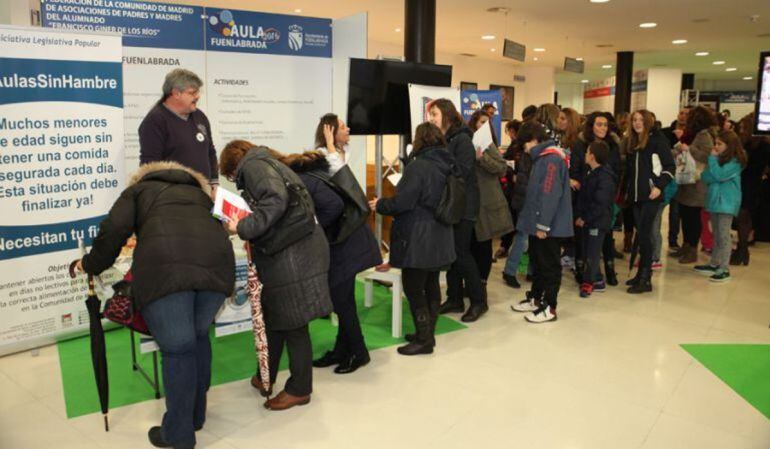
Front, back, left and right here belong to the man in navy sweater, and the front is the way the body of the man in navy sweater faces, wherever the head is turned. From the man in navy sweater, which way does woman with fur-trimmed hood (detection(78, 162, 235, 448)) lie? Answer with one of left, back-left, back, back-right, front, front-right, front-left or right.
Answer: front-right

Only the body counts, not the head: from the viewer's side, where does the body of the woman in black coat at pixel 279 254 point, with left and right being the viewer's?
facing to the left of the viewer

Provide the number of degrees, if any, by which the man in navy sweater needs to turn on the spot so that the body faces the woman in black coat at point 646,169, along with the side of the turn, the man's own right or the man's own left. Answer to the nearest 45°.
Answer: approximately 45° to the man's own left

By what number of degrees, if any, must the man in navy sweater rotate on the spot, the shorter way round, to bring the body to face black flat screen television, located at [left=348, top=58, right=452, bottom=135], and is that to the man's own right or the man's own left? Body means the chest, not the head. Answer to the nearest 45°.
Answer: approximately 90° to the man's own left

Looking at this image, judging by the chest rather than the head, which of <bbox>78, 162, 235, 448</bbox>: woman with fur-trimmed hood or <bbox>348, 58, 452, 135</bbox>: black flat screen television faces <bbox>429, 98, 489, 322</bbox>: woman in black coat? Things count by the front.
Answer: the black flat screen television

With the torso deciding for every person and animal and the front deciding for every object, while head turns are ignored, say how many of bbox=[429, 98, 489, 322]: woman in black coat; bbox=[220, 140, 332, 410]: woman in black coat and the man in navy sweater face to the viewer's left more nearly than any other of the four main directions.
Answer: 2

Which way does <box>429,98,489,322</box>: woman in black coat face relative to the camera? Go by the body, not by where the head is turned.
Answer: to the viewer's left

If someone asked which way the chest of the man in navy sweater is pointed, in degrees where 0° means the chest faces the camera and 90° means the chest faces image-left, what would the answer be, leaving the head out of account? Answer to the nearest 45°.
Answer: approximately 315°

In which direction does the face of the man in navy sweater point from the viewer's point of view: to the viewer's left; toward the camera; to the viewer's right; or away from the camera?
to the viewer's right

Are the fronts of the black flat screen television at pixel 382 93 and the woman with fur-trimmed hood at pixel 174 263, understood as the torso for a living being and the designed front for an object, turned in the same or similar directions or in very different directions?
very different directions

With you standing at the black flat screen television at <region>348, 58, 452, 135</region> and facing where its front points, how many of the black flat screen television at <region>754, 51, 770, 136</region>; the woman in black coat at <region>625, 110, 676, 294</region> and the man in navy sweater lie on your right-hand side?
1
